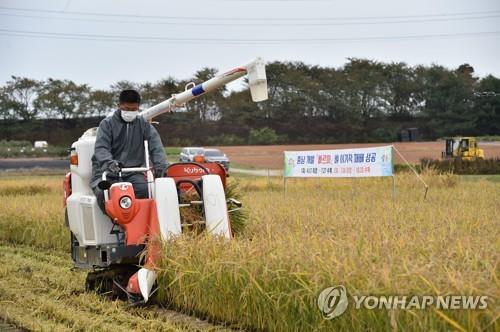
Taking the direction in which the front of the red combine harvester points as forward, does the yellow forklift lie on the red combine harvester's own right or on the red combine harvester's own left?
on the red combine harvester's own left

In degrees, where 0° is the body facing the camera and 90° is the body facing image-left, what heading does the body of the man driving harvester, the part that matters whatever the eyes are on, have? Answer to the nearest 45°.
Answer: approximately 0°

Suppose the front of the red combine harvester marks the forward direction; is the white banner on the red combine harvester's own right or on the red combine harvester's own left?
on the red combine harvester's own left

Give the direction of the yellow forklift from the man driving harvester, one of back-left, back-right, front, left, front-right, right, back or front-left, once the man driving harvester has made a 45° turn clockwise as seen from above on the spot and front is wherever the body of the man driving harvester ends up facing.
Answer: back

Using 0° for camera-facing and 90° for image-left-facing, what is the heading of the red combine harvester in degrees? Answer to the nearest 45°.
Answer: approximately 315°
